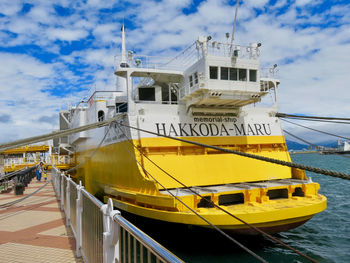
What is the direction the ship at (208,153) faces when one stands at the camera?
facing away from the viewer and to the left of the viewer

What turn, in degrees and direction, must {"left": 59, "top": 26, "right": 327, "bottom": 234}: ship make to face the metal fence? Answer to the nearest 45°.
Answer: approximately 135° to its left
